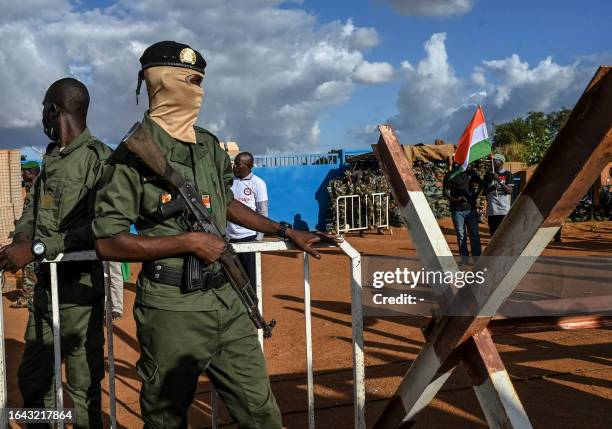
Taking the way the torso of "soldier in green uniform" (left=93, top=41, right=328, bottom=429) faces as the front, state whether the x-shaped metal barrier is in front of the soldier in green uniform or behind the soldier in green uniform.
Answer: in front

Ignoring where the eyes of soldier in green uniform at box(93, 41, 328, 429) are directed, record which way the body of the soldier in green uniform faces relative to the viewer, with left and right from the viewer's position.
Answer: facing the viewer and to the right of the viewer

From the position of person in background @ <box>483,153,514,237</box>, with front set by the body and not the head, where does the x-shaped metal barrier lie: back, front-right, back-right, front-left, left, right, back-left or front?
front

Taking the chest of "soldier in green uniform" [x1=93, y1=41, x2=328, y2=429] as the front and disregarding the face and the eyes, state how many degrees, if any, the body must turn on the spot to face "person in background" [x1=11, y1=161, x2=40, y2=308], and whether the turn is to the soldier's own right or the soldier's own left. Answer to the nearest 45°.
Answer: approximately 135° to the soldier's own left

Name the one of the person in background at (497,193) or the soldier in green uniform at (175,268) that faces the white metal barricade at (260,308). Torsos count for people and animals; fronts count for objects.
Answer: the person in background

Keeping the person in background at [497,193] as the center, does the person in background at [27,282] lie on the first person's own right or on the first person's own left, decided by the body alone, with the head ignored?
on the first person's own right

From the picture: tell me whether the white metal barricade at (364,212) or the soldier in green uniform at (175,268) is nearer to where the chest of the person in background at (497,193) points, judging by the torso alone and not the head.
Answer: the soldier in green uniform

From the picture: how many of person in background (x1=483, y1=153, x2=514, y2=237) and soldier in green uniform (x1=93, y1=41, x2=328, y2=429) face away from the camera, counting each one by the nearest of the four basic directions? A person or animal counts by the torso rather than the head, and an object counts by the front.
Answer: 0

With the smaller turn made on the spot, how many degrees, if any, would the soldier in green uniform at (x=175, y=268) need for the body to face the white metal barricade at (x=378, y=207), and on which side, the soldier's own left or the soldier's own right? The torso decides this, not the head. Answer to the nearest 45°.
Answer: approximately 135° to the soldier's own left

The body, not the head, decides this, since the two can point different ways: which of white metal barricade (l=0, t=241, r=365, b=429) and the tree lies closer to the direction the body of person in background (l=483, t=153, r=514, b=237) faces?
the white metal barricade

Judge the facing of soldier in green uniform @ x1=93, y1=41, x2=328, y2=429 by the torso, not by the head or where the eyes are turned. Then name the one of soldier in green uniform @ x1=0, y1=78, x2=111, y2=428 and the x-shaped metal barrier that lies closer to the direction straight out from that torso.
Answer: the x-shaped metal barrier

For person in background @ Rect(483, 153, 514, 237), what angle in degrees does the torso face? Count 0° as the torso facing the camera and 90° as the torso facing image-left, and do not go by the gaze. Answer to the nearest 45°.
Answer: approximately 0°

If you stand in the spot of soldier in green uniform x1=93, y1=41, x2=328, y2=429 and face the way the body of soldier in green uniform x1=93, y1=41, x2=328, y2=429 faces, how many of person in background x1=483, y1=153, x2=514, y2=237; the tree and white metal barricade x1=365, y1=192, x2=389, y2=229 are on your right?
0

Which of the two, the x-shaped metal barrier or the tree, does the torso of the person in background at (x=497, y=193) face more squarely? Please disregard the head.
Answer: the x-shaped metal barrier

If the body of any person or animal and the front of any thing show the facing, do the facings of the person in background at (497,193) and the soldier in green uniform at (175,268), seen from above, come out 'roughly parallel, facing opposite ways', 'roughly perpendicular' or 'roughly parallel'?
roughly perpendicular

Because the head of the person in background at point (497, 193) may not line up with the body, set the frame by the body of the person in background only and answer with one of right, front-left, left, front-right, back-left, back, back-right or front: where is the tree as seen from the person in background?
back

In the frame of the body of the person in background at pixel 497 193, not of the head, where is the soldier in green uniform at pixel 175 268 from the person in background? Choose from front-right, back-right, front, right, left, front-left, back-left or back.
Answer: front
